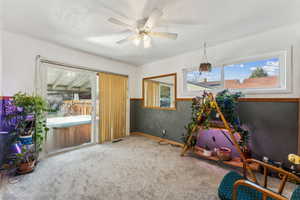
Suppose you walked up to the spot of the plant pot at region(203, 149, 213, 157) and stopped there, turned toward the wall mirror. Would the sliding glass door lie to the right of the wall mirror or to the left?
left

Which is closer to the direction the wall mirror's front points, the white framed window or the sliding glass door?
the sliding glass door

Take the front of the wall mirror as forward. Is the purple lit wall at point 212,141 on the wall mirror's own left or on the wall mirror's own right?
on the wall mirror's own left

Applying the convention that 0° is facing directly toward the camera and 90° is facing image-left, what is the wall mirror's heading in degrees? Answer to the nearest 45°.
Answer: approximately 45°

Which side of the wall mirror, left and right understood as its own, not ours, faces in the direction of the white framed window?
left

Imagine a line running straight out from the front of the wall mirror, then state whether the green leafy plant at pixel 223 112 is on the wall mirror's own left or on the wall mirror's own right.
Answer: on the wall mirror's own left

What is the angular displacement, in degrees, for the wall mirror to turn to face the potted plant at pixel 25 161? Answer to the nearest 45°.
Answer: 0° — it already faces it
